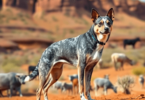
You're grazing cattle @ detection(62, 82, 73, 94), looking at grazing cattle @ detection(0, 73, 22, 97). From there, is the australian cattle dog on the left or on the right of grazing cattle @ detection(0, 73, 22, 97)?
left

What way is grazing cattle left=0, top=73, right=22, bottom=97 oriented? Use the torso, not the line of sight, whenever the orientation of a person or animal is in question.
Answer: to the viewer's right

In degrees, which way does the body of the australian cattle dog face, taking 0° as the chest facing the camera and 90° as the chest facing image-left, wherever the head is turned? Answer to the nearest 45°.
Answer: approximately 315°

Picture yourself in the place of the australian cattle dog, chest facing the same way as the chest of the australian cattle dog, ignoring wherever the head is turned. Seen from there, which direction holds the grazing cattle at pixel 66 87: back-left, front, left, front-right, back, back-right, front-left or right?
back-left

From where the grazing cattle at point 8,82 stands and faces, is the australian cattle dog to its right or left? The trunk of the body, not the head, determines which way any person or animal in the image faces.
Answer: on its right

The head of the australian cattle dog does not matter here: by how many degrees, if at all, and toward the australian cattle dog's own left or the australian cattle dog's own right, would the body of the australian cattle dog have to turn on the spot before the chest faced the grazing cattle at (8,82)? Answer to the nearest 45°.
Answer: approximately 180°

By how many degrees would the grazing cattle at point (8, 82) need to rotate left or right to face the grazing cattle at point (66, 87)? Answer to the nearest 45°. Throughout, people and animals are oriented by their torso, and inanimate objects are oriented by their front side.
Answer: approximately 45° to its left
